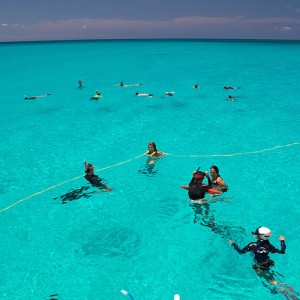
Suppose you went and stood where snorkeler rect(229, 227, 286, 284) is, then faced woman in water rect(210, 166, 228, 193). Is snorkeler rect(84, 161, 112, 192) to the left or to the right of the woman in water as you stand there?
left

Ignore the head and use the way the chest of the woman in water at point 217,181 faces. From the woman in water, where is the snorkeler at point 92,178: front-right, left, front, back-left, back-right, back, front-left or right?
front-right

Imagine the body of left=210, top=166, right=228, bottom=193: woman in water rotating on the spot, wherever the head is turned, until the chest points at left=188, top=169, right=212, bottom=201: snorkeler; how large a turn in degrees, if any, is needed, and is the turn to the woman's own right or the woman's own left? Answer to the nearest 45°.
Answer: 0° — they already face them

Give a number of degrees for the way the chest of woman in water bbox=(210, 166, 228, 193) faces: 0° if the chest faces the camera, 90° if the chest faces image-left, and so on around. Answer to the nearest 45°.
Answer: approximately 45°
